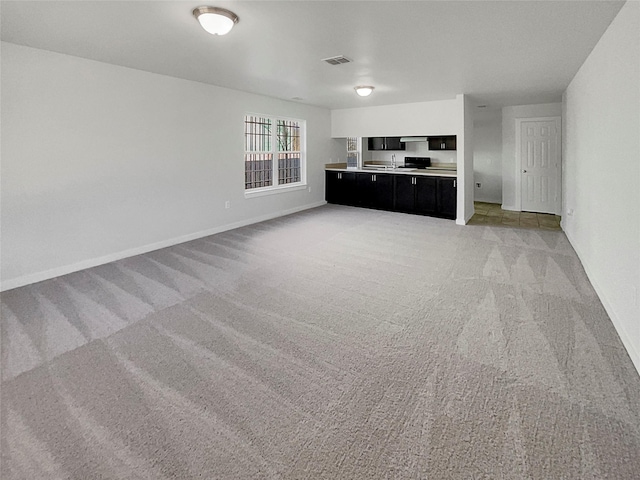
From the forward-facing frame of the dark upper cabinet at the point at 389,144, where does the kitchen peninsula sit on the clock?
The kitchen peninsula is roughly at 12 o'clock from the dark upper cabinet.

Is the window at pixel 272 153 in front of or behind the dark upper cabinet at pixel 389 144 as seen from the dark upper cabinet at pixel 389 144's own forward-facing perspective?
in front

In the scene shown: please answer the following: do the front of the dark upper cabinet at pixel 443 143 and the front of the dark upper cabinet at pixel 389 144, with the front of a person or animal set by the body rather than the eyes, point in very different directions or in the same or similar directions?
same or similar directions

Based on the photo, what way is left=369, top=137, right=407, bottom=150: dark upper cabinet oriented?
toward the camera

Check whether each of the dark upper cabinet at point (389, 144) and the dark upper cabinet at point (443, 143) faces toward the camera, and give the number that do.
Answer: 2

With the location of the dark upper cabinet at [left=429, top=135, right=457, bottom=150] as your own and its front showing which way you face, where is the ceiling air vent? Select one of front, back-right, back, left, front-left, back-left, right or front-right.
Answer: front

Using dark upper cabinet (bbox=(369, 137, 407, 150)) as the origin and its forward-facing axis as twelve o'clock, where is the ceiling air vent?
The ceiling air vent is roughly at 12 o'clock from the dark upper cabinet.

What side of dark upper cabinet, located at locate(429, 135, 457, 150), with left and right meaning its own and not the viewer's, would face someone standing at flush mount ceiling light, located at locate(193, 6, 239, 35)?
front

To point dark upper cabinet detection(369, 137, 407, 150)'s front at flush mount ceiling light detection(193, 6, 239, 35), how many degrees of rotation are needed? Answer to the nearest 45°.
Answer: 0° — it already faces it

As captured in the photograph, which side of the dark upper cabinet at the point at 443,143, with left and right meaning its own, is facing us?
front

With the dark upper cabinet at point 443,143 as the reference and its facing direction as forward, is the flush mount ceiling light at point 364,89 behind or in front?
in front
